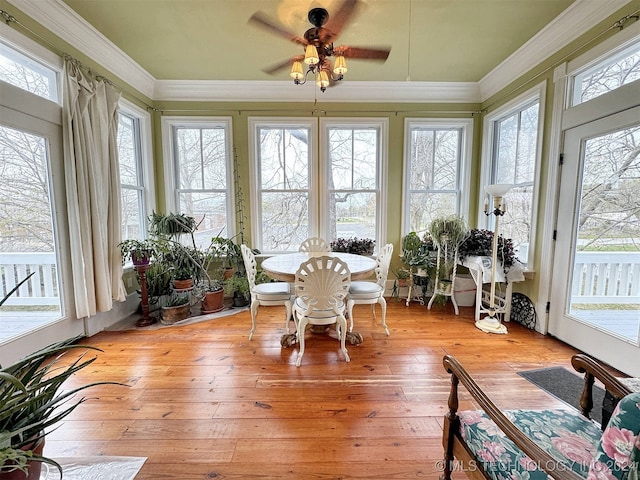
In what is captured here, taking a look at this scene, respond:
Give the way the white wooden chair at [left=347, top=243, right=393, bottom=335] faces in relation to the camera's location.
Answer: facing to the left of the viewer

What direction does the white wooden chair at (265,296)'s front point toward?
to the viewer's right

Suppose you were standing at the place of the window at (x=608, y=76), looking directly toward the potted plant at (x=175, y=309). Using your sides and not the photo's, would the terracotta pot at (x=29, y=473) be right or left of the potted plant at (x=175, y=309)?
left

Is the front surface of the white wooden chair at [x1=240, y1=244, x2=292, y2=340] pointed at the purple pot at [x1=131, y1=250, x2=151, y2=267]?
no

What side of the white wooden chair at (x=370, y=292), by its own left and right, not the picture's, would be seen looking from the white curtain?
front

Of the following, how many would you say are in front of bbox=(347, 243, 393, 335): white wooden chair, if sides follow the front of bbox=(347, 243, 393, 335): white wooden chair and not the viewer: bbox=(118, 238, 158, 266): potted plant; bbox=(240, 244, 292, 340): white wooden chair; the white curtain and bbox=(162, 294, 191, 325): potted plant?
4

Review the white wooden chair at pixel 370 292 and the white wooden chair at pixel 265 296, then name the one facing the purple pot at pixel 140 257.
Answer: the white wooden chair at pixel 370 292

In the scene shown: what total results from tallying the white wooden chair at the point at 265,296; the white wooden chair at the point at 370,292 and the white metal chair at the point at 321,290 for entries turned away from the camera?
1

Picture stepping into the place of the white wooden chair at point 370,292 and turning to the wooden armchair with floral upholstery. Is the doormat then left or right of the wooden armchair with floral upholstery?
left

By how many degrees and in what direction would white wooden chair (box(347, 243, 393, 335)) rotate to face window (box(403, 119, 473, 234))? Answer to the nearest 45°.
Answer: approximately 135° to its right

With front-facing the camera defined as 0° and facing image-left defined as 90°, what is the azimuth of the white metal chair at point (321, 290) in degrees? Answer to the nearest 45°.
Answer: approximately 180°

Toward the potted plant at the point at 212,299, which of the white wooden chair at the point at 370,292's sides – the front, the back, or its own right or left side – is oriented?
front

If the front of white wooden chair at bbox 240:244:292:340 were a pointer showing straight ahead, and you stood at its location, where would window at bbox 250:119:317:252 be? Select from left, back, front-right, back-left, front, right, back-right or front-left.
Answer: left

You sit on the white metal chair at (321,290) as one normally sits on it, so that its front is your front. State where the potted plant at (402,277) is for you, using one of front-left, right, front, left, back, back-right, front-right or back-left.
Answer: front-right

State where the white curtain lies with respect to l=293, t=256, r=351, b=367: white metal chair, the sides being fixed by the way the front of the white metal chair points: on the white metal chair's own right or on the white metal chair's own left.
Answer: on the white metal chair's own left

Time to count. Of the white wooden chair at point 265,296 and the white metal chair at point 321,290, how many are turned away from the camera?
1
